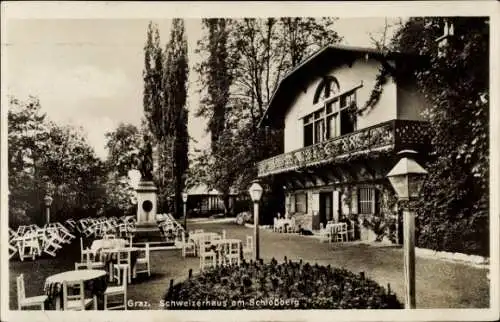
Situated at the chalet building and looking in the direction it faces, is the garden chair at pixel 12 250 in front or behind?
in front

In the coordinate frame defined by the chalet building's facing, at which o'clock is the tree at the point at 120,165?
The tree is roughly at 1 o'clock from the chalet building.

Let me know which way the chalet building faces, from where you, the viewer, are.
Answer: facing the viewer and to the left of the viewer
